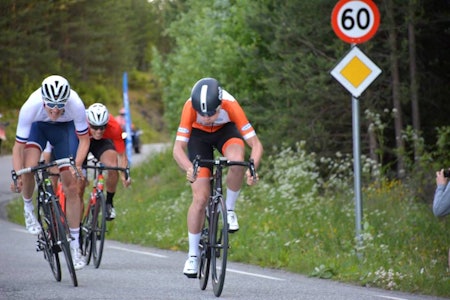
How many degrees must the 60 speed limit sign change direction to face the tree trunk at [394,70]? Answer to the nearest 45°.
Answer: approximately 180°

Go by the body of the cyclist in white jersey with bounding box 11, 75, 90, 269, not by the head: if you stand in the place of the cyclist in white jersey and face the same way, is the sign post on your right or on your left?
on your left

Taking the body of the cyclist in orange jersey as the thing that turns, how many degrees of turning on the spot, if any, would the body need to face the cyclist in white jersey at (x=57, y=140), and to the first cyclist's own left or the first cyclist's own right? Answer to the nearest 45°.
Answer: approximately 135° to the first cyclist's own right

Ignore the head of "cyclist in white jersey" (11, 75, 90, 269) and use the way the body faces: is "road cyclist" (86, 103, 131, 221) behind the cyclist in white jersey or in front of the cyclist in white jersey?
behind

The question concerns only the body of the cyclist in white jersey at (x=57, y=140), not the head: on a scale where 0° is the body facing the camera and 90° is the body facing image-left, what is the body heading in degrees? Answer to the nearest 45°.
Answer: approximately 0°
